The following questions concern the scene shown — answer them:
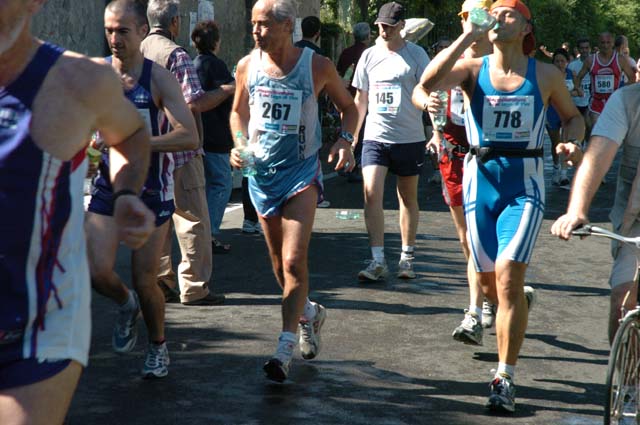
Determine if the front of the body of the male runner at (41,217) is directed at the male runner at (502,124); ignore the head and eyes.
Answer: no

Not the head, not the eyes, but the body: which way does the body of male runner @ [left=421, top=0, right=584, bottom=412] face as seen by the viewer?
toward the camera

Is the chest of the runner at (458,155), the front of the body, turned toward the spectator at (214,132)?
no

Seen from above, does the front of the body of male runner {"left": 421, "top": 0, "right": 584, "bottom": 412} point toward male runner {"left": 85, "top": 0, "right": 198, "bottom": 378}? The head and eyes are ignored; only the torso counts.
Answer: no

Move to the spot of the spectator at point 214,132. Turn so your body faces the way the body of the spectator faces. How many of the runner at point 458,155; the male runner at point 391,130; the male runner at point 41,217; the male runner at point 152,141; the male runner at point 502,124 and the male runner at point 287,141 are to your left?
0

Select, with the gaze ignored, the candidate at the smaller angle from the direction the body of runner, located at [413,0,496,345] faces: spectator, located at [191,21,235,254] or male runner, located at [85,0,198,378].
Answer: the male runner

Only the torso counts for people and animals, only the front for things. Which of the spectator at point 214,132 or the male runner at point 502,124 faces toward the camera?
the male runner

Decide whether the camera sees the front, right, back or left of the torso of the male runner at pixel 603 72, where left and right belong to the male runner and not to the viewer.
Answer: front

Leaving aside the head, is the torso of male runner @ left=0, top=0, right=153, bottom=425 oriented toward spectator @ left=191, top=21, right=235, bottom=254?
no

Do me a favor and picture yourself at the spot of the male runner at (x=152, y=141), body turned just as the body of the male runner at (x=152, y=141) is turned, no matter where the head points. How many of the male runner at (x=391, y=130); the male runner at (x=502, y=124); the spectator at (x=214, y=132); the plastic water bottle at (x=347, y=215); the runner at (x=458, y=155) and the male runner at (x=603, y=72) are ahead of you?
0
